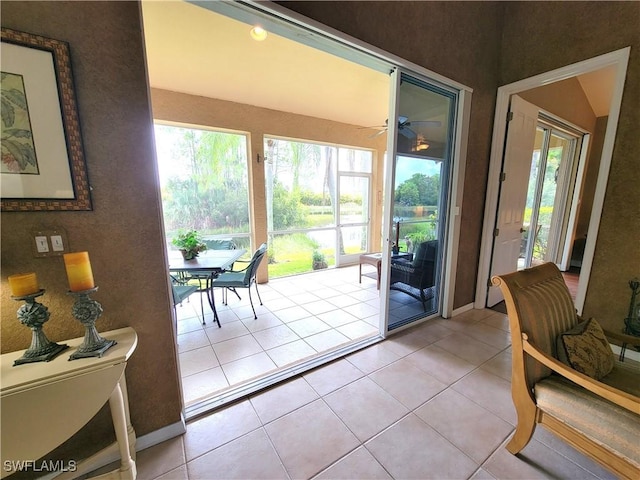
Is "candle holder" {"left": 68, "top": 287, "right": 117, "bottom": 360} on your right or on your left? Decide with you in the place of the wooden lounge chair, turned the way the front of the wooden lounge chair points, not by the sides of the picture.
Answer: on your right

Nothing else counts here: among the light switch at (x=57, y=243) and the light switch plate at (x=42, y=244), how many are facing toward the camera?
2

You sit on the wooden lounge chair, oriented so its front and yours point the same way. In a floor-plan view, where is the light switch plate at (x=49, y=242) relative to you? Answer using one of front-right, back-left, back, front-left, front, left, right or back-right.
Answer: right

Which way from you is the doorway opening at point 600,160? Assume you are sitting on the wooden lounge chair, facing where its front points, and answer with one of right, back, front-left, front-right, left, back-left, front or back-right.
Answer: back-left

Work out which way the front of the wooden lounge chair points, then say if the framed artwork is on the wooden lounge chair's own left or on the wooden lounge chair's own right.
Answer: on the wooden lounge chair's own right

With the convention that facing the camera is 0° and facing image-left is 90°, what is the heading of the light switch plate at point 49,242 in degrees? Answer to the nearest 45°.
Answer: approximately 0°

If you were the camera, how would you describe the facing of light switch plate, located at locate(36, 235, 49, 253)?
facing the viewer

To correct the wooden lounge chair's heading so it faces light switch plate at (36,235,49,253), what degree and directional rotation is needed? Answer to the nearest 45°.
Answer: approximately 90° to its right

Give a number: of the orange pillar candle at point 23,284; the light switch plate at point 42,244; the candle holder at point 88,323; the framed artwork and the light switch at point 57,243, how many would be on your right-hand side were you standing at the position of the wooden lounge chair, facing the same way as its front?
5
